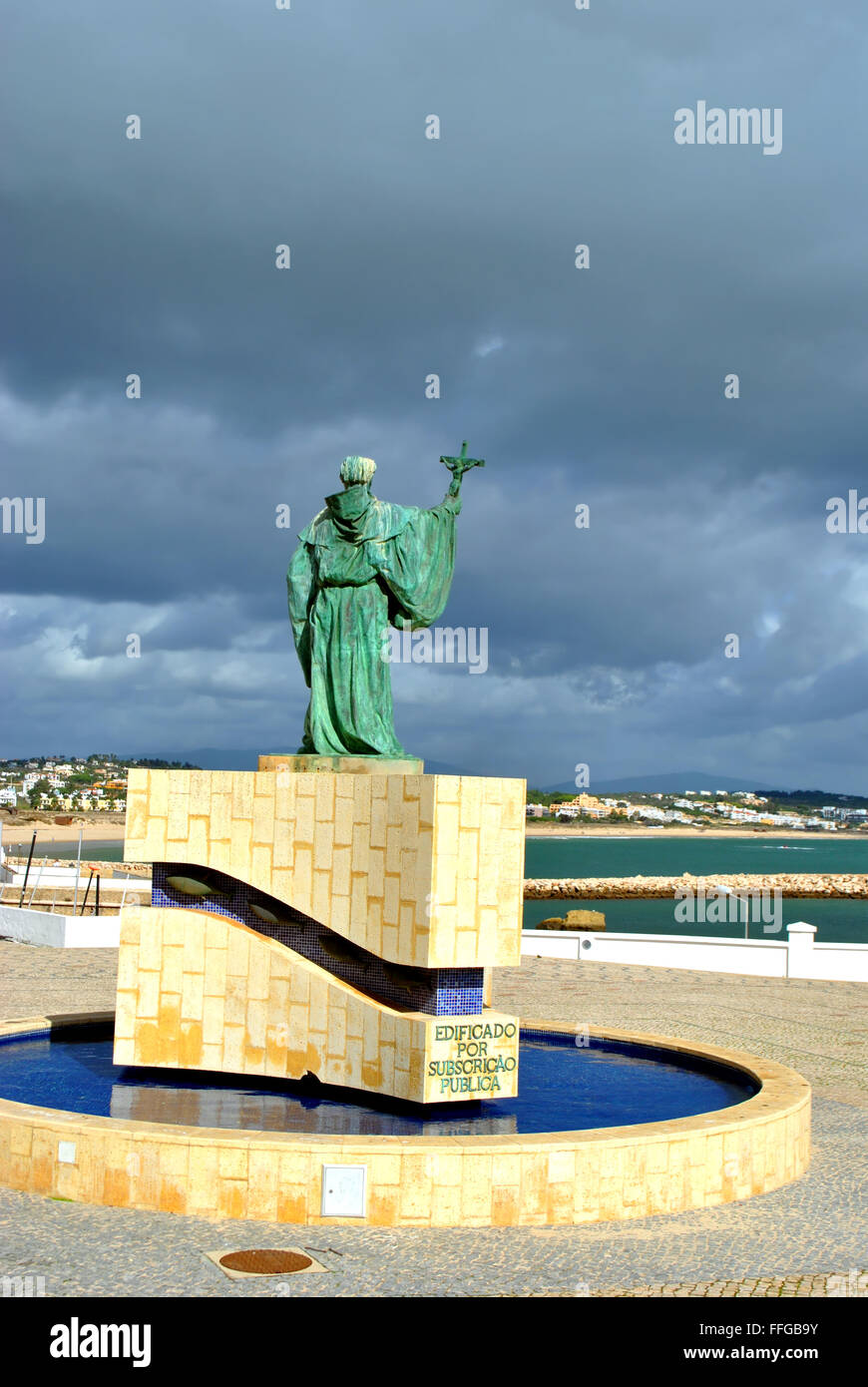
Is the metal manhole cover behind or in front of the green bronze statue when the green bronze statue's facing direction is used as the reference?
behind

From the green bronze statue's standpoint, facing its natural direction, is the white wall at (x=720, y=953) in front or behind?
in front

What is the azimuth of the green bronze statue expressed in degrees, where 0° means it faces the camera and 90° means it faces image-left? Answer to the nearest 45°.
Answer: approximately 180°
